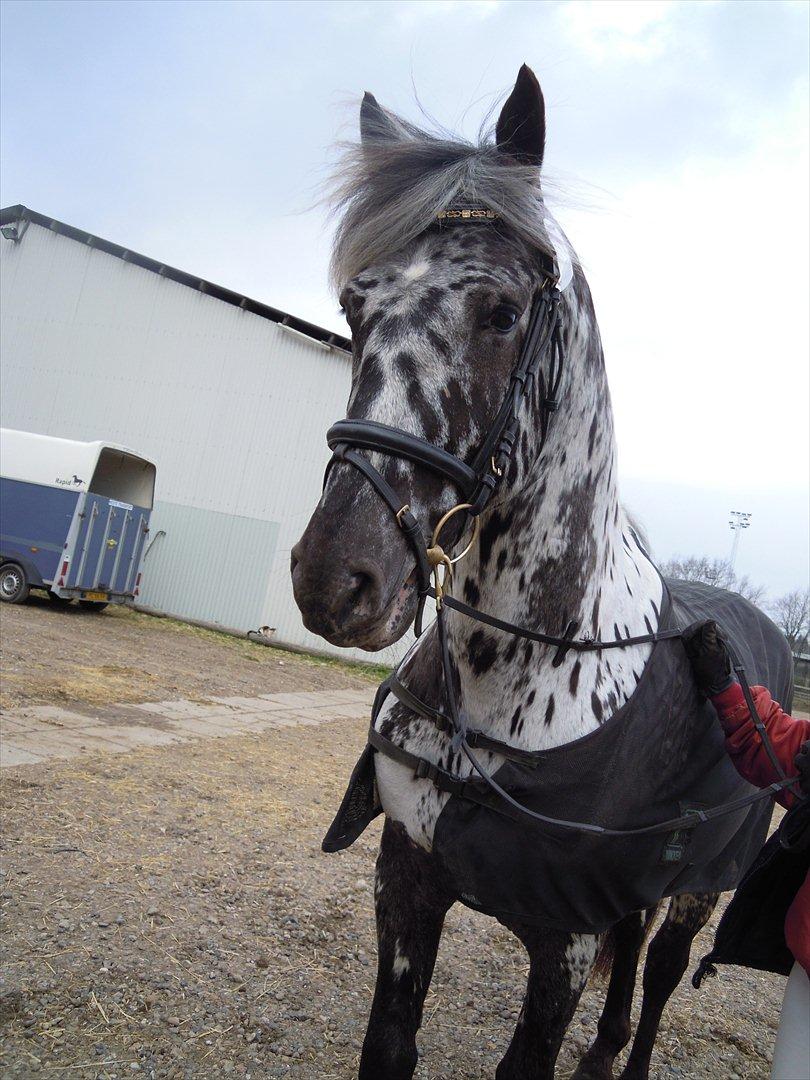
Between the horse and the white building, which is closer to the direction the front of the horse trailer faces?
the white building

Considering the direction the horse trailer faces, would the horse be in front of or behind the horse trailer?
behind

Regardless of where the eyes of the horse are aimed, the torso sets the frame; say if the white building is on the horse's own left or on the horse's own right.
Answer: on the horse's own right

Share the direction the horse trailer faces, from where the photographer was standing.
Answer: facing away from the viewer and to the left of the viewer

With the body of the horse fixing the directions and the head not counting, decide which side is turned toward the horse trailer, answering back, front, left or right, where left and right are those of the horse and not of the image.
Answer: right
